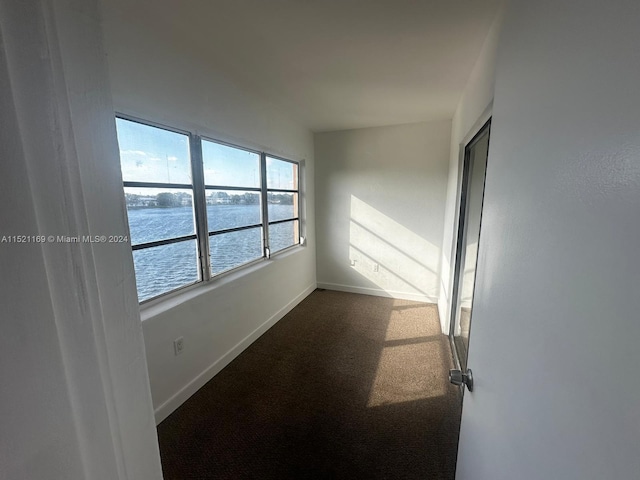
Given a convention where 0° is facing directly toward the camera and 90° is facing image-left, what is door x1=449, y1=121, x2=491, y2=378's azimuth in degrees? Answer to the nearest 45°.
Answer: approximately 90°

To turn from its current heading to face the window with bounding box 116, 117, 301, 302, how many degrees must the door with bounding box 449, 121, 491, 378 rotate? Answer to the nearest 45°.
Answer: approximately 45° to its left
